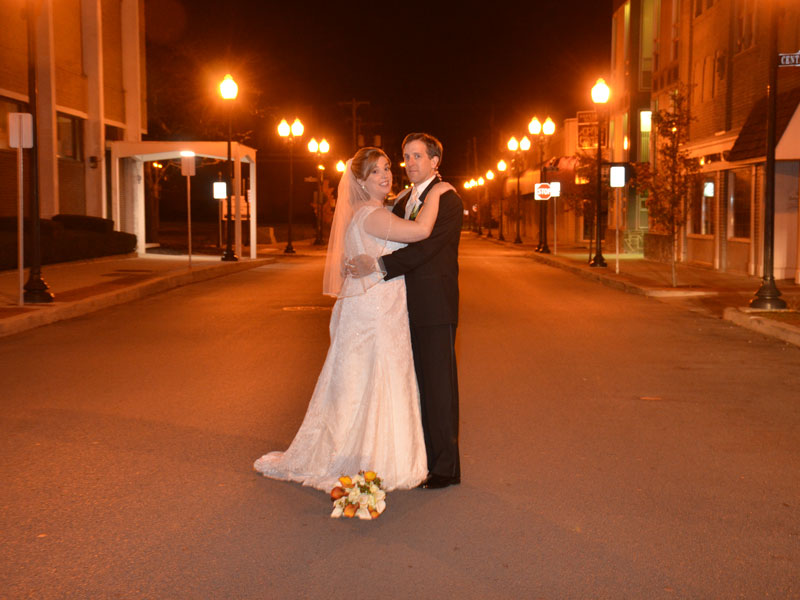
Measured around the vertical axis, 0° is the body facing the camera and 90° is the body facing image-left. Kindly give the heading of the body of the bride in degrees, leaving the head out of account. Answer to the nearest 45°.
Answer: approximately 270°

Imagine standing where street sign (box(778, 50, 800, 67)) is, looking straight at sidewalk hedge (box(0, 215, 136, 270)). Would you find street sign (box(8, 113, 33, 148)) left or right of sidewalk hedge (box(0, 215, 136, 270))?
left

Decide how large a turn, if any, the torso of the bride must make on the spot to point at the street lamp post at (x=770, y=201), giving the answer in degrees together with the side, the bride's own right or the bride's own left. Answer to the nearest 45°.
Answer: approximately 45° to the bride's own left

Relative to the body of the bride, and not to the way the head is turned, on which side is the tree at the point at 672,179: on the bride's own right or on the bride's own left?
on the bride's own left

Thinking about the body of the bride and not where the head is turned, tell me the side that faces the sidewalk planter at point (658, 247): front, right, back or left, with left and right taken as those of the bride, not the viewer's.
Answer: left

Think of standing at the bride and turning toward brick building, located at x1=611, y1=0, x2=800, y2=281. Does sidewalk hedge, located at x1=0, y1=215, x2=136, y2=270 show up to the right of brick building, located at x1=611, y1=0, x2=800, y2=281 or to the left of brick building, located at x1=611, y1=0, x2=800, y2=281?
left

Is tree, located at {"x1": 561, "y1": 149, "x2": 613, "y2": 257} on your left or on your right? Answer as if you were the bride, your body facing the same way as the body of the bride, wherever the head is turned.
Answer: on your left
